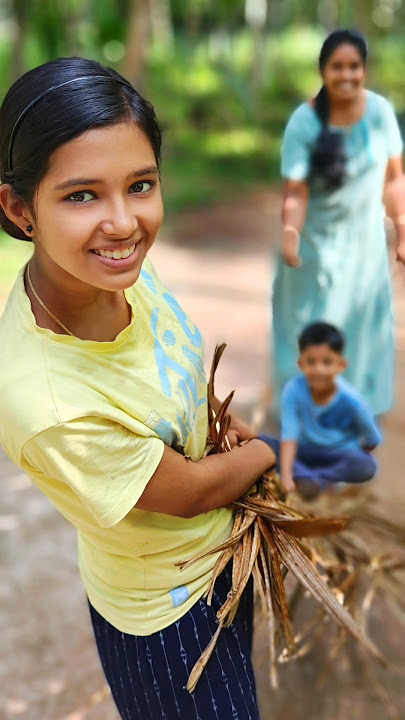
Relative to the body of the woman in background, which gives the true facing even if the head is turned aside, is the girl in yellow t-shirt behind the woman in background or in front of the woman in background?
in front

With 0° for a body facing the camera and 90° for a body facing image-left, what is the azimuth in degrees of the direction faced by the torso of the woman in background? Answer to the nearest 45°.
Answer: approximately 0°

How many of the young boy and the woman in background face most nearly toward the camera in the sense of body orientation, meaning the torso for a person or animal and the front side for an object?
2

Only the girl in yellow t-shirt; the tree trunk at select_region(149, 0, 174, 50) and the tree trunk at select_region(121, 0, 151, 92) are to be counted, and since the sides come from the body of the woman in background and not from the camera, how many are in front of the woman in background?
1

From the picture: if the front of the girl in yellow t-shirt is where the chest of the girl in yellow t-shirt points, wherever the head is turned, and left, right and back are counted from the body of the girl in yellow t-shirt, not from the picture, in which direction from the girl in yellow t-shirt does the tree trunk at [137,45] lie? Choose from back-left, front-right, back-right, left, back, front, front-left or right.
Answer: back-left
